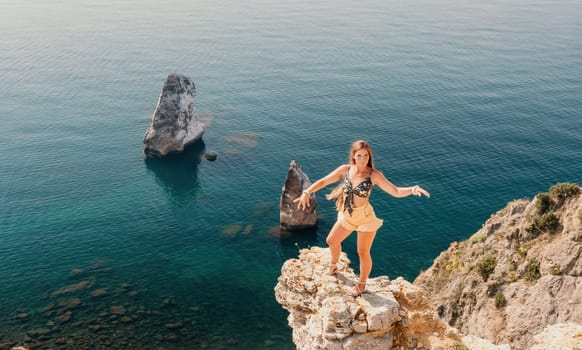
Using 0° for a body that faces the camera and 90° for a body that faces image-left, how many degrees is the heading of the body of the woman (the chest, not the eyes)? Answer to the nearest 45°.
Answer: approximately 0°

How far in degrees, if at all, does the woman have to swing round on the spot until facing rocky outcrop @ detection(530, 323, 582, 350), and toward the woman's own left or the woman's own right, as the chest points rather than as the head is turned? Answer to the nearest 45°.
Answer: approximately 90° to the woman's own left
